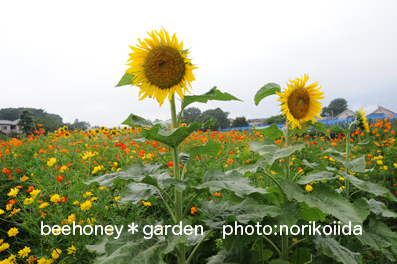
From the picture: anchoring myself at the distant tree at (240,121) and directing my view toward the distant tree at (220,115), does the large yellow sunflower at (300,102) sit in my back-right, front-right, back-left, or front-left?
back-left

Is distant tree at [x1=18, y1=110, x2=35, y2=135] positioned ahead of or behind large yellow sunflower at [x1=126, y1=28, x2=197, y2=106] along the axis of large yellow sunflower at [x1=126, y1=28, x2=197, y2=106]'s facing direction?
behind

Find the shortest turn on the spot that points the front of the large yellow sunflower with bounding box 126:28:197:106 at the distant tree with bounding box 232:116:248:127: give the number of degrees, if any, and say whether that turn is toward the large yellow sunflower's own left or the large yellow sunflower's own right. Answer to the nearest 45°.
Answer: approximately 180°

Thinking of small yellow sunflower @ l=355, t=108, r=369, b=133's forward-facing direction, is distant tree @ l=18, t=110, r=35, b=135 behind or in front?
behind

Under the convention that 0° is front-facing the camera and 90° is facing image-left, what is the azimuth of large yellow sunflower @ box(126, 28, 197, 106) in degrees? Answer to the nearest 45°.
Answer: approximately 0°

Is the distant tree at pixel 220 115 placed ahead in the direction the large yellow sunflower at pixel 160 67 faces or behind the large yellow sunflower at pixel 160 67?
behind
